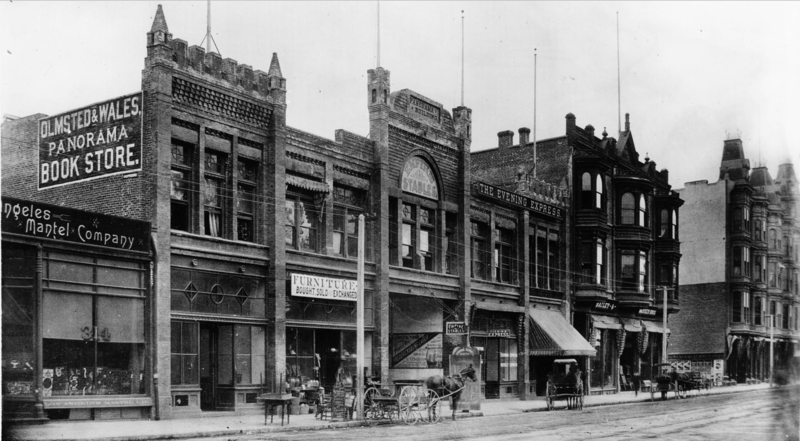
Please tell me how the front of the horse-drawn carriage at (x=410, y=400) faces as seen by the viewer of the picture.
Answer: facing to the right of the viewer

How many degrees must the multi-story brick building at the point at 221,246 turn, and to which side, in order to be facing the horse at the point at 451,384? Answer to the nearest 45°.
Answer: approximately 45° to its left

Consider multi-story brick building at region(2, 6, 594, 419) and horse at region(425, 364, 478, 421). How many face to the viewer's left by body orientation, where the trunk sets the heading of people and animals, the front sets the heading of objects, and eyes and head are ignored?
0

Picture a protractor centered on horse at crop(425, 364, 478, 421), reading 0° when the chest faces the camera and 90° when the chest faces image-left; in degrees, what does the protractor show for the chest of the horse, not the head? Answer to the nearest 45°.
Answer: approximately 270°

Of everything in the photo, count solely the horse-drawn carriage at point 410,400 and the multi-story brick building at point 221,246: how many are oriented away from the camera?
0

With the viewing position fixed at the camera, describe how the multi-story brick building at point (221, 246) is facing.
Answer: facing the viewer and to the right of the viewer

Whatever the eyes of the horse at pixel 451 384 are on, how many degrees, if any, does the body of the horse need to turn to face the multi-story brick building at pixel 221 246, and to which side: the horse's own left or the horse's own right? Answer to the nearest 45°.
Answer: approximately 180°
